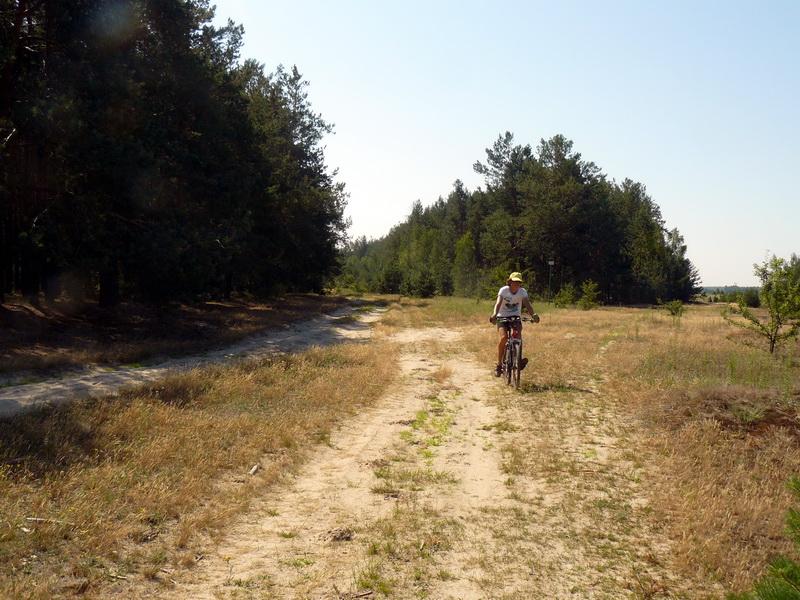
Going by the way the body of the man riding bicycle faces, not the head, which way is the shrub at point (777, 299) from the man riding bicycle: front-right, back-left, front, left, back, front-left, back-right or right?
back-left

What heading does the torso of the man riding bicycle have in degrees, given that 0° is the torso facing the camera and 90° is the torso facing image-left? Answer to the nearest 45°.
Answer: approximately 0°
